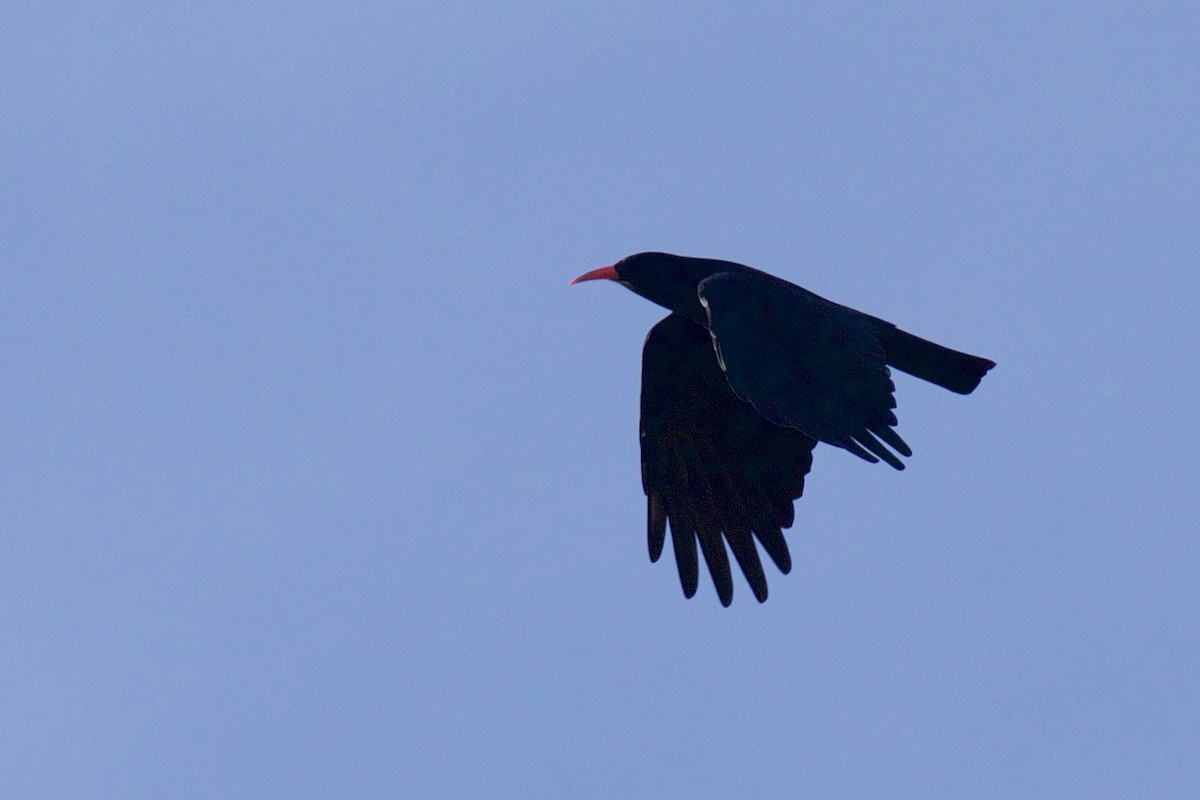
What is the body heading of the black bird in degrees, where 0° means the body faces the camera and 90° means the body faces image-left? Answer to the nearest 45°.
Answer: approximately 90°
